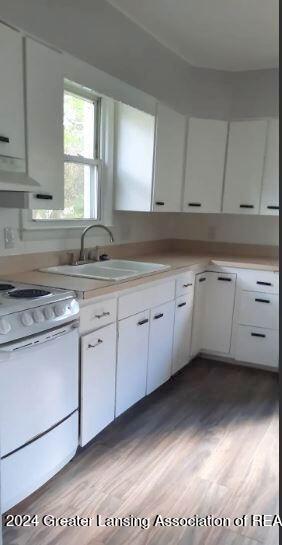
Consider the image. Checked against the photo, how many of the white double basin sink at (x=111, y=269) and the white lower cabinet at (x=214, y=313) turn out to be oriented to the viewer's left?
0

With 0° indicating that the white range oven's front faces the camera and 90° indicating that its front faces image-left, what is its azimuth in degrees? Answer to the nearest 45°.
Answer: approximately 315°

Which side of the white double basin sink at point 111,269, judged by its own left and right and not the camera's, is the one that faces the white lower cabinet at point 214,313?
left

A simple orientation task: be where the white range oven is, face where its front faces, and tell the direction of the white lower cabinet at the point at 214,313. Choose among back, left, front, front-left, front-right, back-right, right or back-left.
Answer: left

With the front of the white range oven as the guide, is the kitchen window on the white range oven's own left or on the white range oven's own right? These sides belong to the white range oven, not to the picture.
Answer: on the white range oven's own left

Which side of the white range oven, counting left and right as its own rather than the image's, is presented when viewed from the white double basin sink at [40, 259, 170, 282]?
left

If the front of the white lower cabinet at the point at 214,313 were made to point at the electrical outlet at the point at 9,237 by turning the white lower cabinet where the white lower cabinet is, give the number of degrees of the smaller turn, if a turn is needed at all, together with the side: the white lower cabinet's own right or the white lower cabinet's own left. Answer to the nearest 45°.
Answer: approximately 45° to the white lower cabinet's own right

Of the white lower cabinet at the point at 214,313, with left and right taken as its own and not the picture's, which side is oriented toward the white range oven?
front

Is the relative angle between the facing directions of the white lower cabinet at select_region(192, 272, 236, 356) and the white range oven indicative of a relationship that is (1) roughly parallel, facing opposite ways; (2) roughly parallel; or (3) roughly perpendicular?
roughly perpendicular

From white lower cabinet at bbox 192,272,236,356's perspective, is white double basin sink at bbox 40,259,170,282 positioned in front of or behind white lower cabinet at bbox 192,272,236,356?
in front
